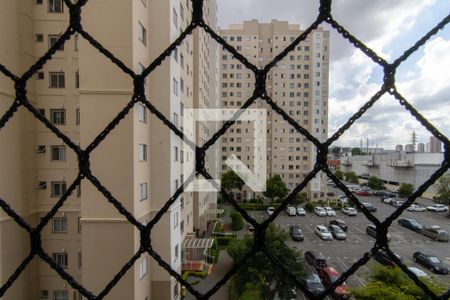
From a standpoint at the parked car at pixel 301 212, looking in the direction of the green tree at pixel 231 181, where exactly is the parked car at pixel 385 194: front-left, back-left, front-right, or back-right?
back-right

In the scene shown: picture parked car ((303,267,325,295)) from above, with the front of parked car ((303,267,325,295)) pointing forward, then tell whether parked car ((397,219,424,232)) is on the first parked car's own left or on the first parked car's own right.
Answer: on the first parked car's own left
